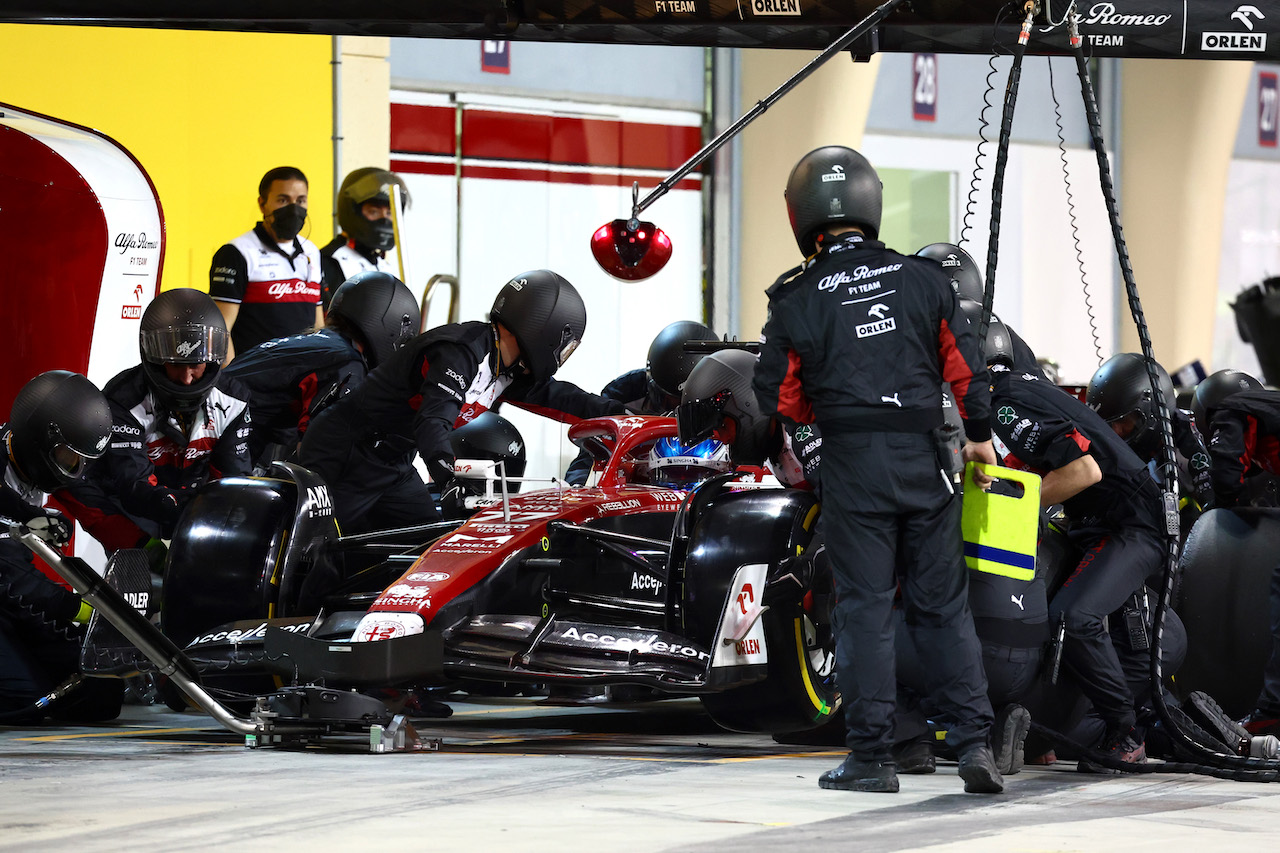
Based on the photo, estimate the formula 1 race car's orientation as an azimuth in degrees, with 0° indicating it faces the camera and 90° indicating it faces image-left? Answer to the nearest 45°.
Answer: approximately 45°

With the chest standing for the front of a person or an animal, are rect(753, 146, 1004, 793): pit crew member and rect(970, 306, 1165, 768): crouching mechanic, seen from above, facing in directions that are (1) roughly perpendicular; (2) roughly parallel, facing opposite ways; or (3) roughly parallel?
roughly perpendicular

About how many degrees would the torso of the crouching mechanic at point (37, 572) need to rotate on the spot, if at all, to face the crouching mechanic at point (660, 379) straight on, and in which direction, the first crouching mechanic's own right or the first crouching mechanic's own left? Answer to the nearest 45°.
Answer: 0° — they already face them

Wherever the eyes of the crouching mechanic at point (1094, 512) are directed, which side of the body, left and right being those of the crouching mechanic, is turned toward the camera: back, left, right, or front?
left

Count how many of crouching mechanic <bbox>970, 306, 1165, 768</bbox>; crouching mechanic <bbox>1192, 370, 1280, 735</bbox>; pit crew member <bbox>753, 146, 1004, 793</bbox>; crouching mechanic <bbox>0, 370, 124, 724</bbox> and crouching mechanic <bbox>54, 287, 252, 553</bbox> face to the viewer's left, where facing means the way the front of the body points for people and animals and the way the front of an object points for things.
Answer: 2

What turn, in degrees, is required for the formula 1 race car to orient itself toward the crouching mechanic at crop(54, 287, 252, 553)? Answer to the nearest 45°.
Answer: approximately 90° to its right

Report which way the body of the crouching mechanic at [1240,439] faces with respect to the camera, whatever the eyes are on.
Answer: to the viewer's left

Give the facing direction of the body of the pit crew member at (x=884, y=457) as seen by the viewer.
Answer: away from the camera

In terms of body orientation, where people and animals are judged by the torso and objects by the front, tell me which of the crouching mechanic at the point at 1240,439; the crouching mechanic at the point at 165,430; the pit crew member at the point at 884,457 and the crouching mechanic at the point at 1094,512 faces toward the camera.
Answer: the crouching mechanic at the point at 165,430

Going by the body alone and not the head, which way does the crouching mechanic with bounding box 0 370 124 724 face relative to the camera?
to the viewer's right
